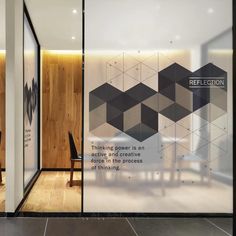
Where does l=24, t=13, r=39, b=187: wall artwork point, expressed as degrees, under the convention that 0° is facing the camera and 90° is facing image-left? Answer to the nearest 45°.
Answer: approximately 270°

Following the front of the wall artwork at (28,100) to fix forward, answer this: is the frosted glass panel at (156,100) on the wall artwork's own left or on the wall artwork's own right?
on the wall artwork's own right
